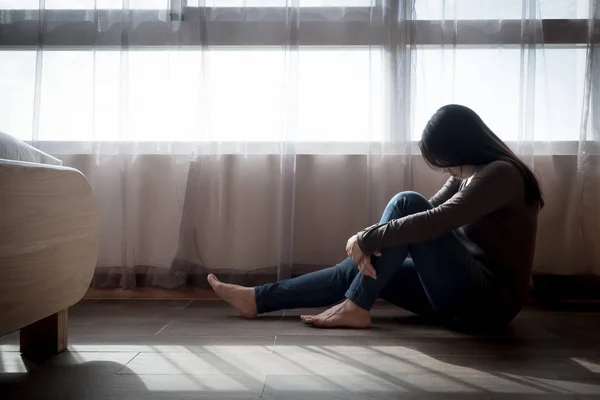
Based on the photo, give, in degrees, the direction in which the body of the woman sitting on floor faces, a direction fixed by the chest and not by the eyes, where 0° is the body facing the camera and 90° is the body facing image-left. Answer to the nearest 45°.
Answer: approximately 90°
